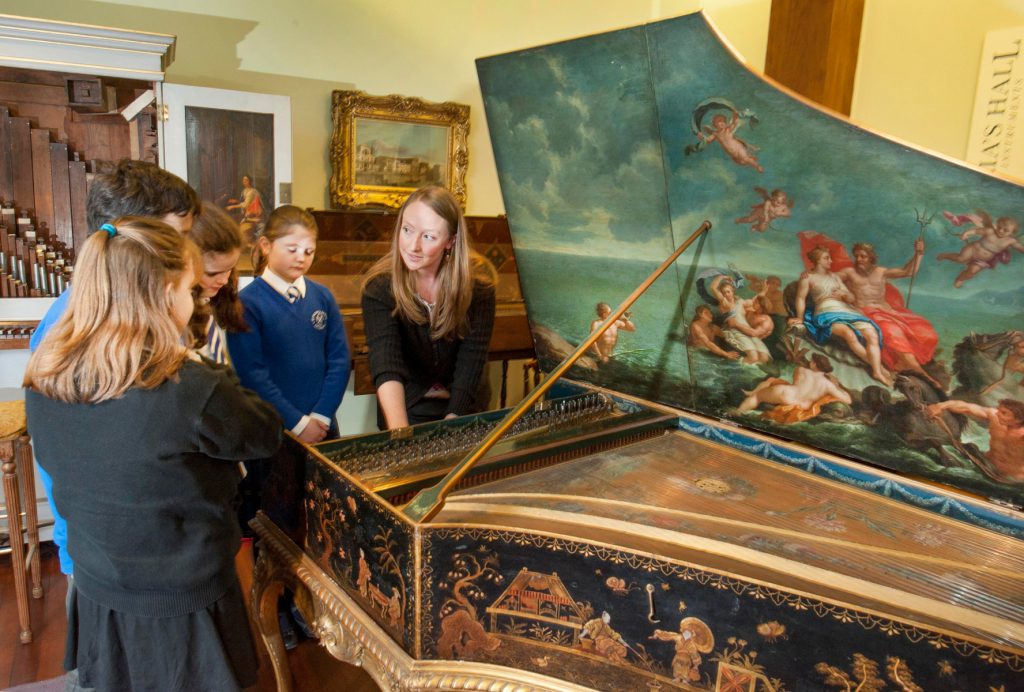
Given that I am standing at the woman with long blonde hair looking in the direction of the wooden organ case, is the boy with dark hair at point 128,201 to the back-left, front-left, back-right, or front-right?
front-left

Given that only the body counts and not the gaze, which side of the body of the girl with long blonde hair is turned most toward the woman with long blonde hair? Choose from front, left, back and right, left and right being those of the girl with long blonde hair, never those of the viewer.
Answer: front

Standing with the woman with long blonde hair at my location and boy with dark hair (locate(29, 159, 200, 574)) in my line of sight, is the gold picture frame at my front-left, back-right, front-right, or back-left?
back-right

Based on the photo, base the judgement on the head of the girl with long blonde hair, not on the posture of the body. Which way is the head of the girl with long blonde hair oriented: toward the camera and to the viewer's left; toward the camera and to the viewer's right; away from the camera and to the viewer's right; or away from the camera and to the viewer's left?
away from the camera and to the viewer's right

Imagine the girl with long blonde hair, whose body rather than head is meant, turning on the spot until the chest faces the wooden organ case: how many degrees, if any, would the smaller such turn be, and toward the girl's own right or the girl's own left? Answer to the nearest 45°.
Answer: approximately 45° to the girl's own left

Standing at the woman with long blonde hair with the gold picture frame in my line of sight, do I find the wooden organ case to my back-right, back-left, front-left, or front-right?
front-left

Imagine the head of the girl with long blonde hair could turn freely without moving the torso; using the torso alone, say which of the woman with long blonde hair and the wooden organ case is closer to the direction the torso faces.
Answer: the woman with long blonde hair

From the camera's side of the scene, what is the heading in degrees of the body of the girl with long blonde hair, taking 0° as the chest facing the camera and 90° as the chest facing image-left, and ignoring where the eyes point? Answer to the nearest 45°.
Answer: approximately 225°

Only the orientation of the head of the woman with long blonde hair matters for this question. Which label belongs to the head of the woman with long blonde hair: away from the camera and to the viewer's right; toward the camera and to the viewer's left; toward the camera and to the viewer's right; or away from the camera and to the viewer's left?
toward the camera and to the viewer's left
